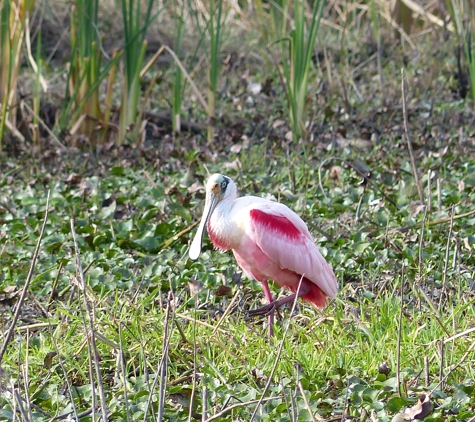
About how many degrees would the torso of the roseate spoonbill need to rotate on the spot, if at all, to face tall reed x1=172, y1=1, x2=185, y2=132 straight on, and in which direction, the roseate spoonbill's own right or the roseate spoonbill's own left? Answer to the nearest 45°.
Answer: approximately 90° to the roseate spoonbill's own right

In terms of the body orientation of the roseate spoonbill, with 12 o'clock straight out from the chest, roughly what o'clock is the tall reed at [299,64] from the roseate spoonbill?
The tall reed is roughly at 3 o'clock from the roseate spoonbill.

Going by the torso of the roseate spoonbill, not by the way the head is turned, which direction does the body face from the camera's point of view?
to the viewer's left

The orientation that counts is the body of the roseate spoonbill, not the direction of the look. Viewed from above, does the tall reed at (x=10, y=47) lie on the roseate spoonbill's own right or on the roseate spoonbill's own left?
on the roseate spoonbill's own right

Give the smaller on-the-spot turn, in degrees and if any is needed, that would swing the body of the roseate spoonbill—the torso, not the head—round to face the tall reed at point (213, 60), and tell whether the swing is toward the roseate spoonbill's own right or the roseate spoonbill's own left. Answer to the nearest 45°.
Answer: approximately 90° to the roseate spoonbill's own right

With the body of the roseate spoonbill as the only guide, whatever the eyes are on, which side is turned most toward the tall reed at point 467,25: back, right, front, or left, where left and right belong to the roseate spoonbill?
right
